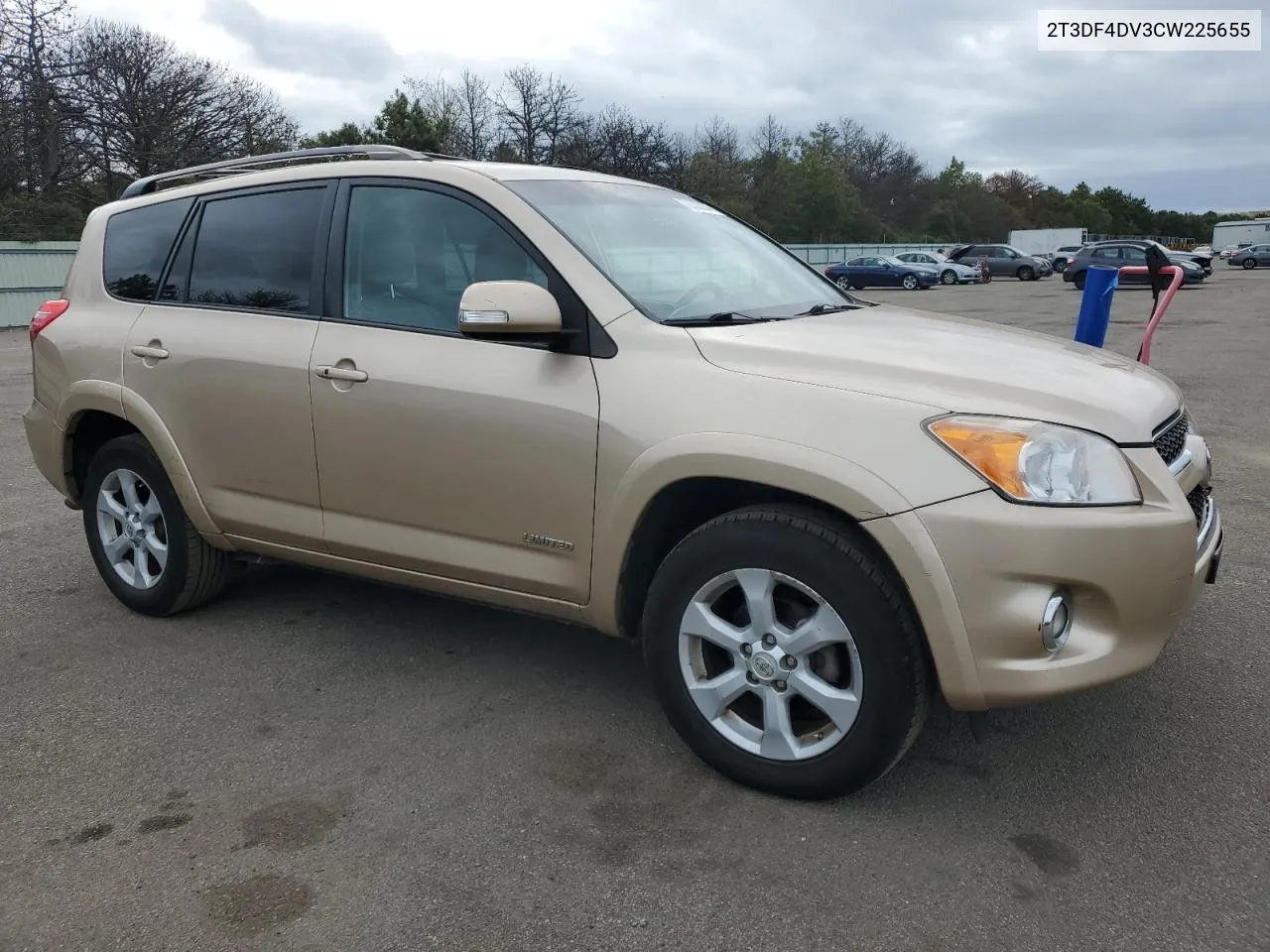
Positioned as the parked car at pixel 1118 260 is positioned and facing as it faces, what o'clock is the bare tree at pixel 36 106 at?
The bare tree is roughly at 5 o'clock from the parked car.

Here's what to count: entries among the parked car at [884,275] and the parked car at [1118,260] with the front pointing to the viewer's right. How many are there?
2

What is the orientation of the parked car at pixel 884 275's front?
to the viewer's right

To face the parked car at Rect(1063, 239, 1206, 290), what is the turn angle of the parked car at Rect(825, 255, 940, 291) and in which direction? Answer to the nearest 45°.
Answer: approximately 45° to its right

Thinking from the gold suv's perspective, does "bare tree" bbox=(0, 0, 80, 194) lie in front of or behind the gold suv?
behind

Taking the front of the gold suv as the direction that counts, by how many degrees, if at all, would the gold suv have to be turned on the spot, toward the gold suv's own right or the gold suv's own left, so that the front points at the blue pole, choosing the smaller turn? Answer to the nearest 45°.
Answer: approximately 90° to the gold suv's own left

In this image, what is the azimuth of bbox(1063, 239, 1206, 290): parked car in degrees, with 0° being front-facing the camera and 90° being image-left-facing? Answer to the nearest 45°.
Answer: approximately 270°

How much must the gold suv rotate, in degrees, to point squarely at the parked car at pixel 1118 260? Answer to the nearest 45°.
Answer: approximately 90° to its left

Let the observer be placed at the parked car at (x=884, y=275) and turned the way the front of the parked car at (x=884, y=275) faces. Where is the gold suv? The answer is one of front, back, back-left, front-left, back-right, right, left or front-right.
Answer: right

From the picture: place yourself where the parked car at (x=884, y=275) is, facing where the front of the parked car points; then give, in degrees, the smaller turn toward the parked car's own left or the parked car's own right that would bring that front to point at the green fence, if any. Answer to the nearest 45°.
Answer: approximately 135° to the parked car's own right

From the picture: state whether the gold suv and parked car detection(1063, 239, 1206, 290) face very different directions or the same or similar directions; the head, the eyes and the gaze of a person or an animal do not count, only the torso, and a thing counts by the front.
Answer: same or similar directions

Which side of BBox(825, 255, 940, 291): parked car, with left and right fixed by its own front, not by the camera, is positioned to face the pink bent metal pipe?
right

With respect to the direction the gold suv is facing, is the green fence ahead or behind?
behind

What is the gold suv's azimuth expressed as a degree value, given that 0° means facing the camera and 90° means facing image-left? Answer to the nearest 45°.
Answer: approximately 315°

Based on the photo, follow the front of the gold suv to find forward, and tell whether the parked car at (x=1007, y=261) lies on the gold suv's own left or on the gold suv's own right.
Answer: on the gold suv's own left
